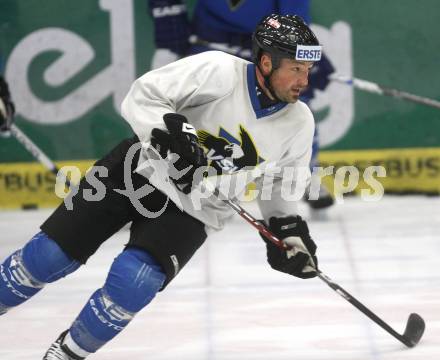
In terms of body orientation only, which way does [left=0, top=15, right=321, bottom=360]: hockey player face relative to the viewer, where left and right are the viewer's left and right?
facing the viewer and to the right of the viewer

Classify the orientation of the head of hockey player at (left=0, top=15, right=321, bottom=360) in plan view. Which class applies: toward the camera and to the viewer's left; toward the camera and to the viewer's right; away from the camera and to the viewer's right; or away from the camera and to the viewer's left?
toward the camera and to the viewer's right
